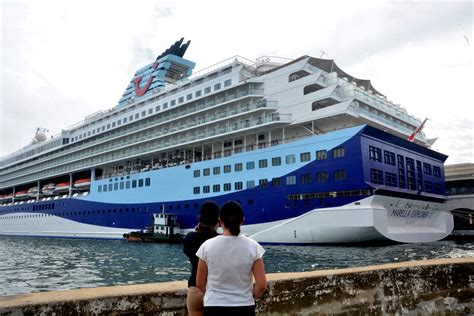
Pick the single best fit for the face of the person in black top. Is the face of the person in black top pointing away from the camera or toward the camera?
away from the camera

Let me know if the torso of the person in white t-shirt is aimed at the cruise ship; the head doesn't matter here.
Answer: yes

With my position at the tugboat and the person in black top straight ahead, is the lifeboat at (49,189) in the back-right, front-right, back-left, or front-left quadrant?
back-right

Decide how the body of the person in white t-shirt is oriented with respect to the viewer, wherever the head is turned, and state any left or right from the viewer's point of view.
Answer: facing away from the viewer

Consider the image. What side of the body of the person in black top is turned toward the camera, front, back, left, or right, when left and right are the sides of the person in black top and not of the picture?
back

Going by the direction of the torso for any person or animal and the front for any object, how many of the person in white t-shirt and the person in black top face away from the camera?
2

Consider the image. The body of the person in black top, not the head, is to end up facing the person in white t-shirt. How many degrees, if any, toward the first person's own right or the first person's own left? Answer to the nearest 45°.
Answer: approximately 180°

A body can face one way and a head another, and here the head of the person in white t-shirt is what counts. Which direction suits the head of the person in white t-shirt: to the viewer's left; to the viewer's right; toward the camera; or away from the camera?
away from the camera
